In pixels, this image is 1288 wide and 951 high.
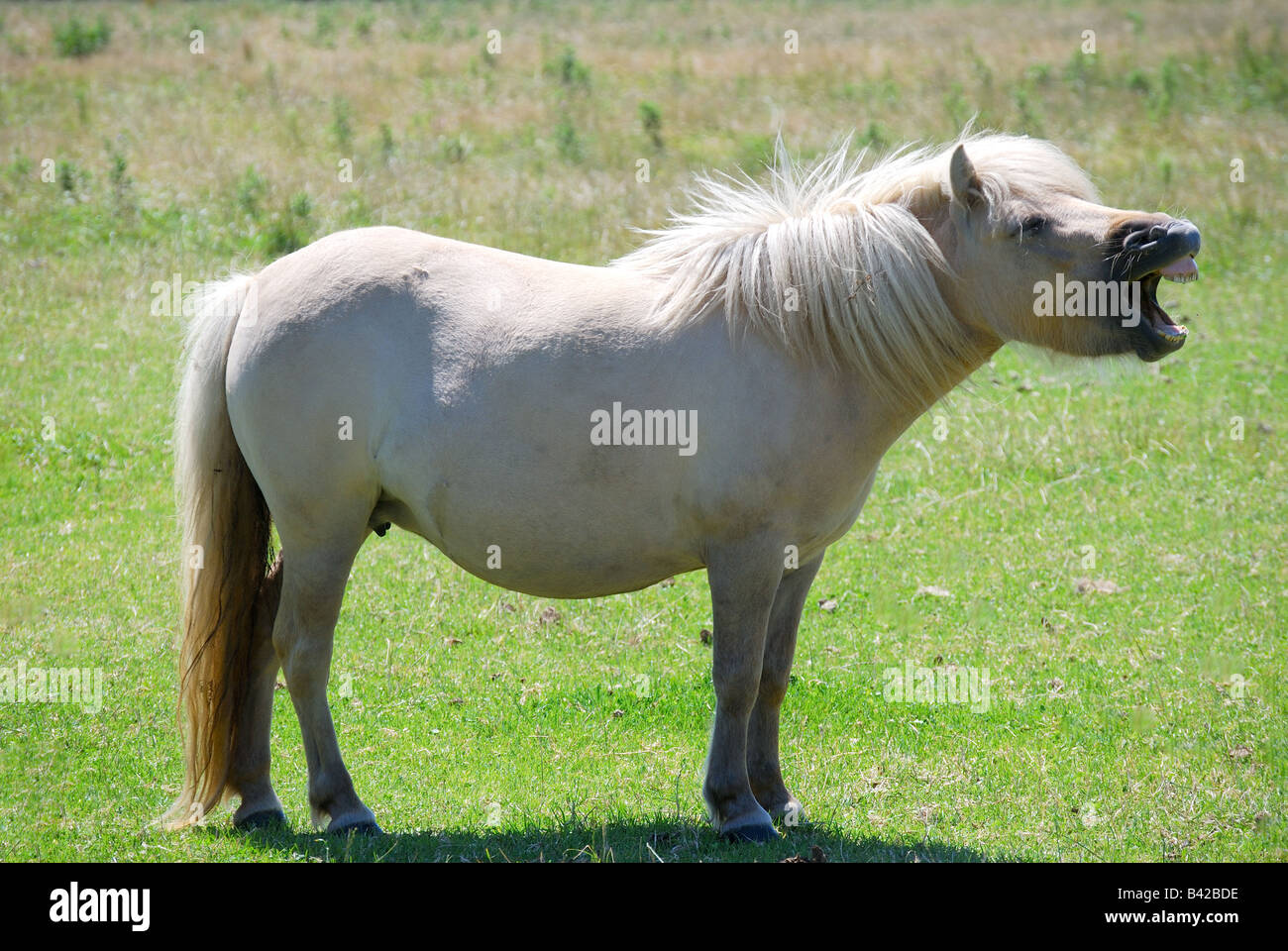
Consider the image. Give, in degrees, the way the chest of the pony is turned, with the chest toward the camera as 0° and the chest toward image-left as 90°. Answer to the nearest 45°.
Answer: approximately 270°
